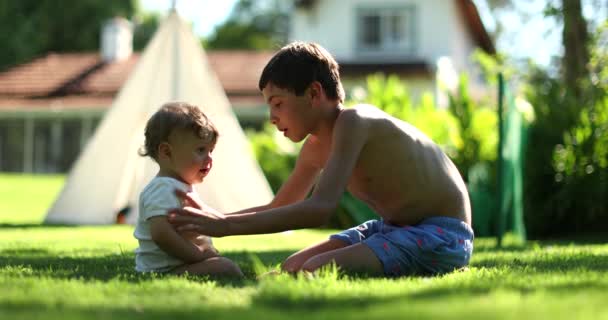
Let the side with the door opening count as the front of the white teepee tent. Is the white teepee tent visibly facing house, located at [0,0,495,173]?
no

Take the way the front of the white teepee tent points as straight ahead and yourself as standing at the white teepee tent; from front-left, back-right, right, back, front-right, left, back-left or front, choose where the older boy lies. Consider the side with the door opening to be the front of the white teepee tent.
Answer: front

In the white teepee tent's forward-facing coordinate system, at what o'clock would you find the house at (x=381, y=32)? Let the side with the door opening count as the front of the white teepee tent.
The house is roughly at 7 o'clock from the white teepee tent.

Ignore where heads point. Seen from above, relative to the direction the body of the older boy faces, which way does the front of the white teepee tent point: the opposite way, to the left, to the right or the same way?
to the left

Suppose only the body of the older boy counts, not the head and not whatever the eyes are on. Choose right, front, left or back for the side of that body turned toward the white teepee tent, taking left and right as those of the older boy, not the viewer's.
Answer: right

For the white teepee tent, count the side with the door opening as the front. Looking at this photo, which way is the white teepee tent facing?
toward the camera

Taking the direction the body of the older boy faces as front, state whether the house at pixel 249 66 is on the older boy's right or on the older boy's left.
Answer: on the older boy's right

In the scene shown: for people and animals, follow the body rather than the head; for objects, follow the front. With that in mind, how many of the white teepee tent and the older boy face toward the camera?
1

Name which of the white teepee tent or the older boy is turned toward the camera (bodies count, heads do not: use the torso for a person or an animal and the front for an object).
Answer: the white teepee tent

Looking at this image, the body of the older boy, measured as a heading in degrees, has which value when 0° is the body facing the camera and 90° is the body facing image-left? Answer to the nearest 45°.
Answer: approximately 90°

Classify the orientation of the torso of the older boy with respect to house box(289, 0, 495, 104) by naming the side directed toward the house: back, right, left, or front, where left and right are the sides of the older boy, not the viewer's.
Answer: right

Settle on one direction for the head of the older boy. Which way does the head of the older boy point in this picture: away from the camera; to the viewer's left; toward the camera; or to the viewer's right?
to the viewer's left
